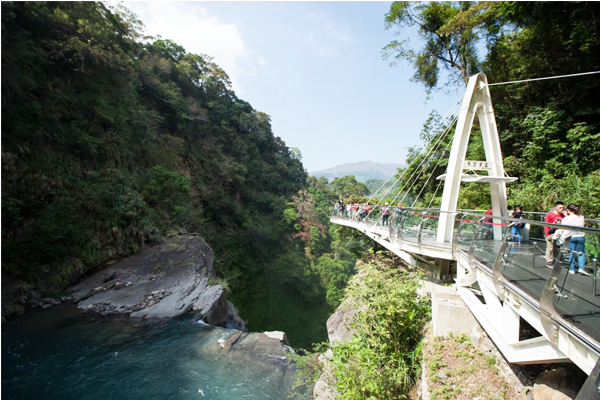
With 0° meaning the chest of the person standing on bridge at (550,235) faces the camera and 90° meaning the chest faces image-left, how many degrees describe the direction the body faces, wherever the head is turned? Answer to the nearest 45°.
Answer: approximately 315°

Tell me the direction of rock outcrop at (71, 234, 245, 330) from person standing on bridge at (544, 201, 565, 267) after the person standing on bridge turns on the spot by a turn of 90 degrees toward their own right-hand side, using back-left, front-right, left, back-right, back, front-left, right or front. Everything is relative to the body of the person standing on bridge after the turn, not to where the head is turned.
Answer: front-right
